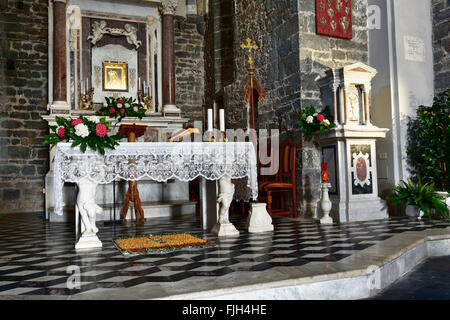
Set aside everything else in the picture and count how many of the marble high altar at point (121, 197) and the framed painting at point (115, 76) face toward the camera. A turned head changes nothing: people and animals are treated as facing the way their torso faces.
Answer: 2

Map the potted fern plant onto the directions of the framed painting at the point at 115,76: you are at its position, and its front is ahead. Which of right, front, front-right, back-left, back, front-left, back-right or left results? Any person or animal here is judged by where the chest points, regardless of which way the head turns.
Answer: front-left

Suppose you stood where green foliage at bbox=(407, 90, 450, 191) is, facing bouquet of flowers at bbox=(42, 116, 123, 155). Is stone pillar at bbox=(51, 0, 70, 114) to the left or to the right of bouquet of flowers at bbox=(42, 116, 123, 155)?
right

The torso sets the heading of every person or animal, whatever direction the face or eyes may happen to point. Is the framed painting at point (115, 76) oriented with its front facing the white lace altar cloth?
yes

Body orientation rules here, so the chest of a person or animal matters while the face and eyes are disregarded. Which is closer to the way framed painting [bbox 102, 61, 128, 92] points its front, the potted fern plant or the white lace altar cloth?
the white lace altar cloth

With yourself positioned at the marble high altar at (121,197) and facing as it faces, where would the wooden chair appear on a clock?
The wooden chair is roughly at 10 o'clock from the marble high altar.

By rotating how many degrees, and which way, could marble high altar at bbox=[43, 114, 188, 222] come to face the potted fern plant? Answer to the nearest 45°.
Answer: approximately 45° to its left

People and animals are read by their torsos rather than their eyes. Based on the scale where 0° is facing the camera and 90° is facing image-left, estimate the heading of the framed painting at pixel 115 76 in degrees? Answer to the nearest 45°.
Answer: approximately 0°

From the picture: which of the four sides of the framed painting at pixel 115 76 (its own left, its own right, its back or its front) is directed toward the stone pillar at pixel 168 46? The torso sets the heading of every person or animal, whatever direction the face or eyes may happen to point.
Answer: left
